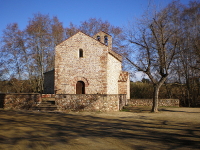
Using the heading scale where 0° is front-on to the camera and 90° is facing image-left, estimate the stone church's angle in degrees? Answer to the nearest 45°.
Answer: approximately 0°

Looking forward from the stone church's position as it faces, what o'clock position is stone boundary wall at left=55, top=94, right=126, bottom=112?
The stone boundary wall is roughly at 12 o'clock from the stone church.

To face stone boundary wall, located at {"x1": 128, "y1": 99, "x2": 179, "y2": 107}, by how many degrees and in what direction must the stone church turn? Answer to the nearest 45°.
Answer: approximately 90° to its left
